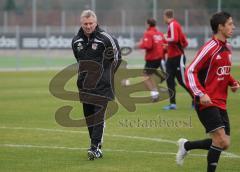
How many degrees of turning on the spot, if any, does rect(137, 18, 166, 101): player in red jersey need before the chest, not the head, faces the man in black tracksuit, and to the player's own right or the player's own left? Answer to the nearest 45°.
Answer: approximately 135° to the player's own left

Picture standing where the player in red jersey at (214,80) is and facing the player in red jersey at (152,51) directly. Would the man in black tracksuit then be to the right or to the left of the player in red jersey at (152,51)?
left

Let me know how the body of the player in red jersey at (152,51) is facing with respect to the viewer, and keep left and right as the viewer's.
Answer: facing away from the viewer and to the left of the viewer
